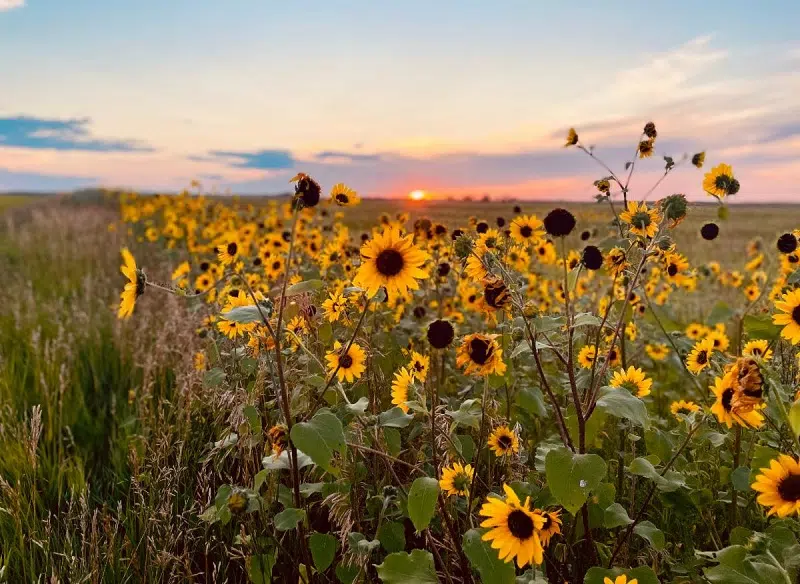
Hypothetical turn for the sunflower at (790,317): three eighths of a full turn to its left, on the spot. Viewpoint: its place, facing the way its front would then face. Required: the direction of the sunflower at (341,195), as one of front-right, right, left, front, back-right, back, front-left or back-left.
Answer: back-left

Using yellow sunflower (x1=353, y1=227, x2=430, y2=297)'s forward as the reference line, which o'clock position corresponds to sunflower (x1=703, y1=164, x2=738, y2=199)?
The sunflower is roughly at 8 o'clock from the yellow sunflower.

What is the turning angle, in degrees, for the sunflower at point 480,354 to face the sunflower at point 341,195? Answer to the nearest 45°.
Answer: approximately 135° to its right

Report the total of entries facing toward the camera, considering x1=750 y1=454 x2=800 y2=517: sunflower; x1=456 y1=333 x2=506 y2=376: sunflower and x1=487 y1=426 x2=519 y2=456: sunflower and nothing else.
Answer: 3

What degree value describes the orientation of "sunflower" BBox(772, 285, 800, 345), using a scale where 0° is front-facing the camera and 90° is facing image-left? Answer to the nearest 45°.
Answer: approximately 0°

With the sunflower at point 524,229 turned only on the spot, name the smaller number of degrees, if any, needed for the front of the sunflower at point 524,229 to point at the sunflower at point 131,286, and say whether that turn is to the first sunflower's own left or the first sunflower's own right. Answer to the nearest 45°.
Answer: approximately 45° to the first sunflower's own right

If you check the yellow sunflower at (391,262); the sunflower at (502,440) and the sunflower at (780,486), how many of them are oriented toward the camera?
3

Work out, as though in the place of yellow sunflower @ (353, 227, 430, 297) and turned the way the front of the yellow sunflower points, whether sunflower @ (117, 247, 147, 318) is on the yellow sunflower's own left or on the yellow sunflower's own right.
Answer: on the yellow sunflower's own right

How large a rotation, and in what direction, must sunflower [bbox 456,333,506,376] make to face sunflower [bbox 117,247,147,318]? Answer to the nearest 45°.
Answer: approximately 90° to its right
